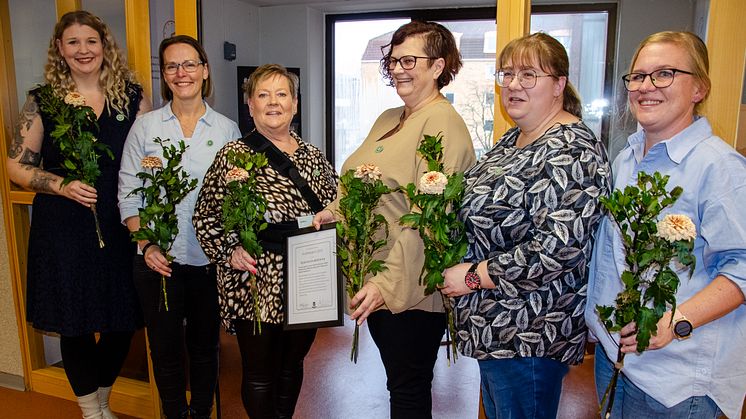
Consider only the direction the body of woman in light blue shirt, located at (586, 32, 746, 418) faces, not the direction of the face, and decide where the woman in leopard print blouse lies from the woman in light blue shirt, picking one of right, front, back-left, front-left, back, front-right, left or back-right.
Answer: front-right

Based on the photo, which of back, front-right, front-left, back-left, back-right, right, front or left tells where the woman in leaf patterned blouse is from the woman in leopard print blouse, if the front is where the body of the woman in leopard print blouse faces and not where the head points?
front-left

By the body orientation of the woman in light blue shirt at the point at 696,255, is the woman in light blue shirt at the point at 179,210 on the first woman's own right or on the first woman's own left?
on the first woman's own right

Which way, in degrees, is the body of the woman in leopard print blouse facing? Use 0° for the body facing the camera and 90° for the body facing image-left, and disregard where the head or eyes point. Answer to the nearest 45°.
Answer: approximately 0°

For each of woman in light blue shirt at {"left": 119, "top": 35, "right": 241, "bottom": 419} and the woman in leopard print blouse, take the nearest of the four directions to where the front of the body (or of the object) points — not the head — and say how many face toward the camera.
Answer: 2
